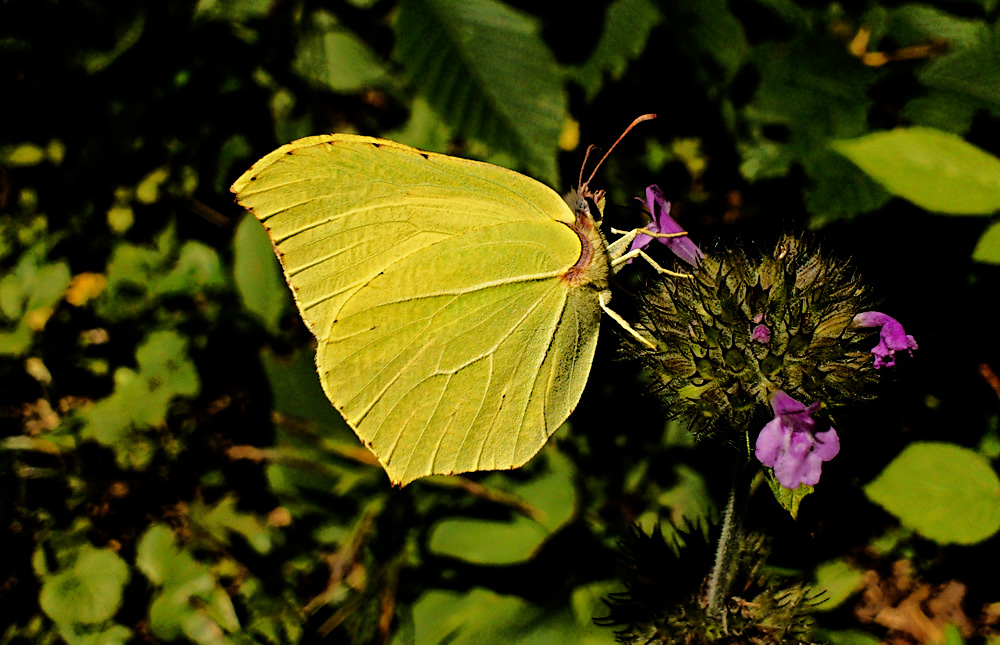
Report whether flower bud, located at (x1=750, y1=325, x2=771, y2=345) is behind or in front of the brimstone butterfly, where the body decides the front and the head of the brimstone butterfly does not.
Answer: in front

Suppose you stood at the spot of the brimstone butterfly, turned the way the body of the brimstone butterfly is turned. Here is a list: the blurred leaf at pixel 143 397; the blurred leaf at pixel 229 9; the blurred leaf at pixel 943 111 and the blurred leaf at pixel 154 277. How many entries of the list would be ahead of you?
1

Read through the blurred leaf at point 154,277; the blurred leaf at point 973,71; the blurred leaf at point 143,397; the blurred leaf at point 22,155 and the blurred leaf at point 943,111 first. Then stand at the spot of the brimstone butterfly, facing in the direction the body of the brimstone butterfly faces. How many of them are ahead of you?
2

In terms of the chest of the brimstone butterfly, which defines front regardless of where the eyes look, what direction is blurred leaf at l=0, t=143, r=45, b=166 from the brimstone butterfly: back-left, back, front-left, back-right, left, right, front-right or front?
back-left

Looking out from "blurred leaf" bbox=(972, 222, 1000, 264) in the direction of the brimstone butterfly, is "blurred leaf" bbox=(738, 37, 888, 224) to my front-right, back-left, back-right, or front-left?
front-right

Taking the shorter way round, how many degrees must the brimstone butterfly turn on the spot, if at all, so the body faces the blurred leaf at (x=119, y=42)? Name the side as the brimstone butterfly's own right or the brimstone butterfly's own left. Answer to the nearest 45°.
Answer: approximately 135° to the brimstone butterfly's own left

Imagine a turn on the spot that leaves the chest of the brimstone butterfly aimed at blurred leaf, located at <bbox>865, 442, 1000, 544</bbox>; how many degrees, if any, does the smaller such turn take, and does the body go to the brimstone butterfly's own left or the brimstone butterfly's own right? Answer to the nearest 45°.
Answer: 0° — it already faces it

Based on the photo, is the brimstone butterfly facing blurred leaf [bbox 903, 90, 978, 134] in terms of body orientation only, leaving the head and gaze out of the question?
yes

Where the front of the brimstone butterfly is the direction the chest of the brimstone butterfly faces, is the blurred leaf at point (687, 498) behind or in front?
in front

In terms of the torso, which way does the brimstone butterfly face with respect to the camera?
to the viewer's right

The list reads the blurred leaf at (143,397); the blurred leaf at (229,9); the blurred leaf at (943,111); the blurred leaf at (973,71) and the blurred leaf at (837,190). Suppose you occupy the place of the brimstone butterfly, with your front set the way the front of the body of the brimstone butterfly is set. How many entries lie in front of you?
3

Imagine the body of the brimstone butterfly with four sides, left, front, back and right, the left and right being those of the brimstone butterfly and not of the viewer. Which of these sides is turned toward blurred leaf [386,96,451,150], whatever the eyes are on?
left

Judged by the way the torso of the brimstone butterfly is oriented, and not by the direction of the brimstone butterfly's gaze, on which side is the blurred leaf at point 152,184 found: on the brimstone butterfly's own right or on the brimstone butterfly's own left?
on the brimstone butterfly's own left
